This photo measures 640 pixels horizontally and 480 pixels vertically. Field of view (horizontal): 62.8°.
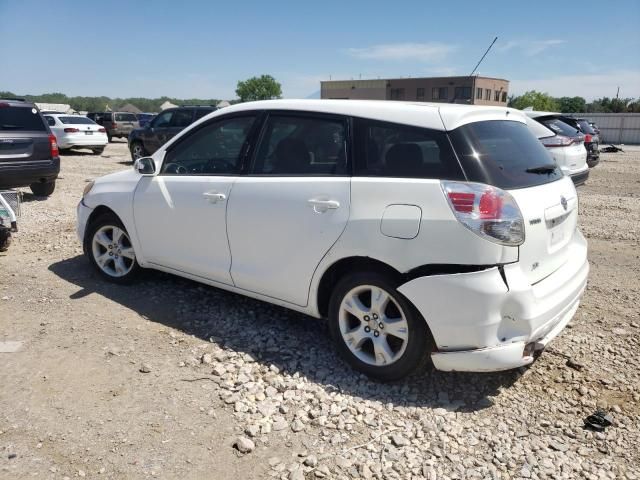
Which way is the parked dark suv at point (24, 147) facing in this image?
away from the camera

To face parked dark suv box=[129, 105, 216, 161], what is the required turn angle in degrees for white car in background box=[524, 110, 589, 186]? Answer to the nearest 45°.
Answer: approximately 45° to its left

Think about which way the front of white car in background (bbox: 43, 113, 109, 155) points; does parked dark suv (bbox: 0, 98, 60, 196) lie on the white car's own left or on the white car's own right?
on the white car's own left

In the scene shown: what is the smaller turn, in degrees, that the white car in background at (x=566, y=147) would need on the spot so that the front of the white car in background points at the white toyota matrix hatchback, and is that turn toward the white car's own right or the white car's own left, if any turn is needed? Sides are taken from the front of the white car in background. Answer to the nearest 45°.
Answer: approximately 135° to the white car's own left

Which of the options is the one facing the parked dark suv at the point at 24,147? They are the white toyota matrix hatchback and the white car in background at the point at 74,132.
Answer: the white toyota matrix hatchback

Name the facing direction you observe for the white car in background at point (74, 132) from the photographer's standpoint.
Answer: facing away from the viewer and to the left of the viewer

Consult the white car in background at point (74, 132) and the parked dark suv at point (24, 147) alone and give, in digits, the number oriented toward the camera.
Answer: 0

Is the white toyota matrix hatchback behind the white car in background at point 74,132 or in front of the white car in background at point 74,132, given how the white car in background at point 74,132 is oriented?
behind

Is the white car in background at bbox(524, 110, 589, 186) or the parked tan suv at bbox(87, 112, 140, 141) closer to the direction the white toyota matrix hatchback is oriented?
the parked tan suv

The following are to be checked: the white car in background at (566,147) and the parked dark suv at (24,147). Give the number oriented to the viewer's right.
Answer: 0

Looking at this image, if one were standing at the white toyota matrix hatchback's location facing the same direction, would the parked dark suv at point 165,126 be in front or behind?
in front

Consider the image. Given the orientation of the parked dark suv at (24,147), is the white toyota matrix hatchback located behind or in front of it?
behind

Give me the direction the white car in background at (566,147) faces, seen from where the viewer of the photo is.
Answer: facing away from the viewer and to the left of the viewer

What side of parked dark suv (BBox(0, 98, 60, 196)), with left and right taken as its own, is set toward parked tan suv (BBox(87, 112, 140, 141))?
front

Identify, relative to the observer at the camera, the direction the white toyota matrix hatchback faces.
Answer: facing away from the viewer and to the left of the viewer

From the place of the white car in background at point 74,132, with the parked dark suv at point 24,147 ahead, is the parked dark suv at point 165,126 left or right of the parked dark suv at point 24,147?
left

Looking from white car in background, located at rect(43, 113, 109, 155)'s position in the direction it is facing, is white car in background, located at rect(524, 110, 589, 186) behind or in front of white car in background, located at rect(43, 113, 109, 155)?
behind
